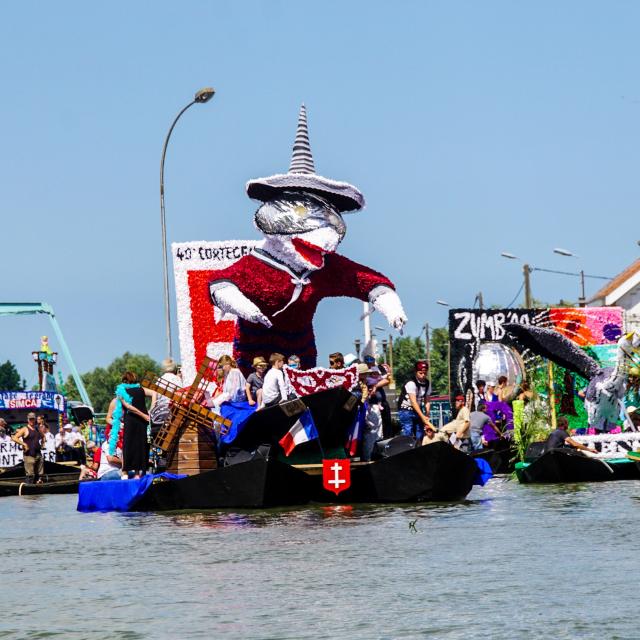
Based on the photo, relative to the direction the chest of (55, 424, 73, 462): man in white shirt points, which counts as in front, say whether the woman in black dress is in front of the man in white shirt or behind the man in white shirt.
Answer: in front

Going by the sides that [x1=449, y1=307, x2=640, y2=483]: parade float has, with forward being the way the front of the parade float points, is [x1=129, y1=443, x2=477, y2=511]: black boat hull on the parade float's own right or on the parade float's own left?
on the parade float's own right

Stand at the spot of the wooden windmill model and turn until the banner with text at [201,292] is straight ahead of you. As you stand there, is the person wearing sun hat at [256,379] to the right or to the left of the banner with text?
right

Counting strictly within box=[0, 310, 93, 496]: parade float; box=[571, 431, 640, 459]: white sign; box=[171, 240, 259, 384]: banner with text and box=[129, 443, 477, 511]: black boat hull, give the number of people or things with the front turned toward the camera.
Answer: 2

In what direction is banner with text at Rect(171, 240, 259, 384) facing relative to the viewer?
toward the camera

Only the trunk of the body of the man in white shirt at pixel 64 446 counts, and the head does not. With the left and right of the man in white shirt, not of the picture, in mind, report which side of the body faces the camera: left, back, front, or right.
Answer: front

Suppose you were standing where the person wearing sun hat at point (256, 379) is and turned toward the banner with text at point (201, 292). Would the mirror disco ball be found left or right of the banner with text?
right

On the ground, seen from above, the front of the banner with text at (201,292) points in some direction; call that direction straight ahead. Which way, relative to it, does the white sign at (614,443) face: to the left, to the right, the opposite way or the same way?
the same way

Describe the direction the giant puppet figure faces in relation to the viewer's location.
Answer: facing the viewer and to the right of the viewer
